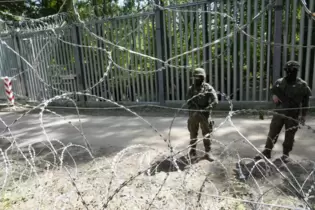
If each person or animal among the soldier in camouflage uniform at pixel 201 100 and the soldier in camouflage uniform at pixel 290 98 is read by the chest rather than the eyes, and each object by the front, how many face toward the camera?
2

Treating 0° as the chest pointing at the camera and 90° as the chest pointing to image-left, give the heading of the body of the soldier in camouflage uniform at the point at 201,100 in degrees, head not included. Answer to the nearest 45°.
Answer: approximately 0°

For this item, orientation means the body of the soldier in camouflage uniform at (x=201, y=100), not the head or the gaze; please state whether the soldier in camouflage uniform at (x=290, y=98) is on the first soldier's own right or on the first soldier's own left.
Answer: on the first soldier's own left

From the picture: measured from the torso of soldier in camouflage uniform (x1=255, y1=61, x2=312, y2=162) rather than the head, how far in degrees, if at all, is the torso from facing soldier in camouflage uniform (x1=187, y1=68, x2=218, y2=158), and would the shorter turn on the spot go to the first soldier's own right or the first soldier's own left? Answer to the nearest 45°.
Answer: approximately 90° to the first soldier's own right

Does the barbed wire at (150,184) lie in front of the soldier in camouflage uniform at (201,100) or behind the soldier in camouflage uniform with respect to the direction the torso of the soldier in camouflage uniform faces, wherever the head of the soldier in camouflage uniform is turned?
in front
